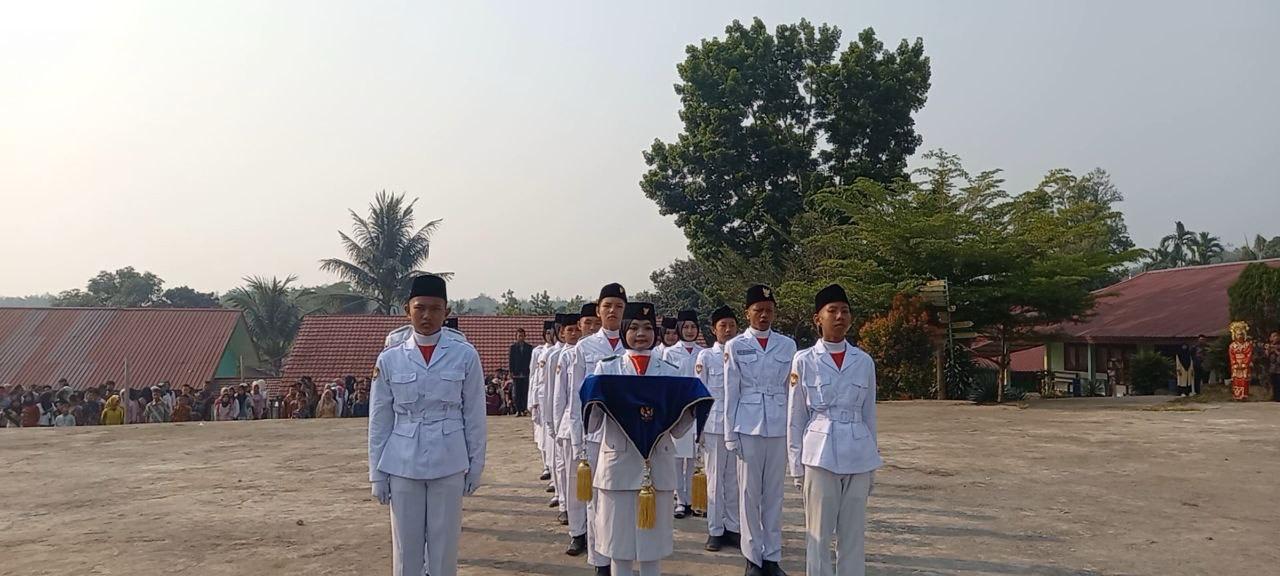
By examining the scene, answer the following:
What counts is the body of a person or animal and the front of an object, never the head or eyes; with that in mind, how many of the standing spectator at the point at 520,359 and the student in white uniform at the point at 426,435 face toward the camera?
2

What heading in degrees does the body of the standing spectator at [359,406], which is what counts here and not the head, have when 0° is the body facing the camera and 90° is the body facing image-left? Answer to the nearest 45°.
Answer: approximately 0°

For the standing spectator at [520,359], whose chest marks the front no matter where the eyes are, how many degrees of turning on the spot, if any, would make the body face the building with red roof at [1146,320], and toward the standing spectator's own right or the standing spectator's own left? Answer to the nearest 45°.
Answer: approximately 135° to the standing spectator's own left

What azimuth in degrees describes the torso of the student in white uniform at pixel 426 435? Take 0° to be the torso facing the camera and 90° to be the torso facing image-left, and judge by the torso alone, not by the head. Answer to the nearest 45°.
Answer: approximately 0°

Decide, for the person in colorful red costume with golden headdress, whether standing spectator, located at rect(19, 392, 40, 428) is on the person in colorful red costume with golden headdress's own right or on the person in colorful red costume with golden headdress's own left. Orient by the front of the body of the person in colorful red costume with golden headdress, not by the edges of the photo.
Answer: on the person in colorful red costume with golden headdress's own right

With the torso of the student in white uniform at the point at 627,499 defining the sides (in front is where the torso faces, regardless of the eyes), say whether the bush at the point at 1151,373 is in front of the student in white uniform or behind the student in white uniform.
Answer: behind

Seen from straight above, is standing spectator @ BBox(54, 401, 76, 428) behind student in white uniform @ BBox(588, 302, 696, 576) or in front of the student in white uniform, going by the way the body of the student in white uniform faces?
behind
